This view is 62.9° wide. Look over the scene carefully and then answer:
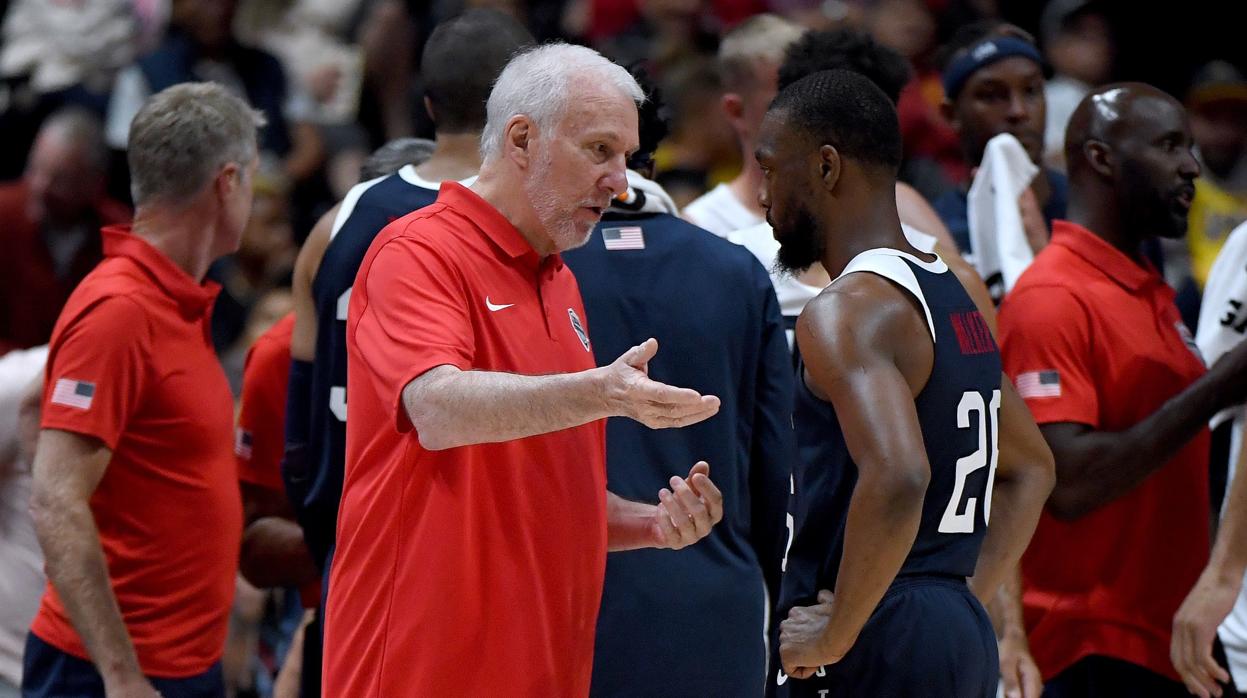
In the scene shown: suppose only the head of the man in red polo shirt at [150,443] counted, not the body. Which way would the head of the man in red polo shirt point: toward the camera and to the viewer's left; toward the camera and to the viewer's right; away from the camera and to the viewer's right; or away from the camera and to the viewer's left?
away from the camera and to the viewer's right

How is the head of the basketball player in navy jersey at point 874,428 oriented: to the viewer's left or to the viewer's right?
to the viewer's left

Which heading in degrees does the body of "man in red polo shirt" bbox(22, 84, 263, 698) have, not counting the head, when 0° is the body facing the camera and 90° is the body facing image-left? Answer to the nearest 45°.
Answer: approximately 270°

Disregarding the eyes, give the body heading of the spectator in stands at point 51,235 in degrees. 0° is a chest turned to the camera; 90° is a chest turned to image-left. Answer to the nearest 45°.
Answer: approximately 0°

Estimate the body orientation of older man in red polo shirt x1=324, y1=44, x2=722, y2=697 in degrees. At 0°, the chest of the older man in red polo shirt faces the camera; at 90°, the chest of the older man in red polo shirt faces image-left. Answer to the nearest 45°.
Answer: approximately 315°

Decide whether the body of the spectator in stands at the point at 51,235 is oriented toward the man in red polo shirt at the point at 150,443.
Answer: yes

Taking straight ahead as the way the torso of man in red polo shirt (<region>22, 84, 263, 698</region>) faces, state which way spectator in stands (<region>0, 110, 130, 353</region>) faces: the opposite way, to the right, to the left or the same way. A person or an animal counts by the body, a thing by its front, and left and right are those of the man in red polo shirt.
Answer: to the right
